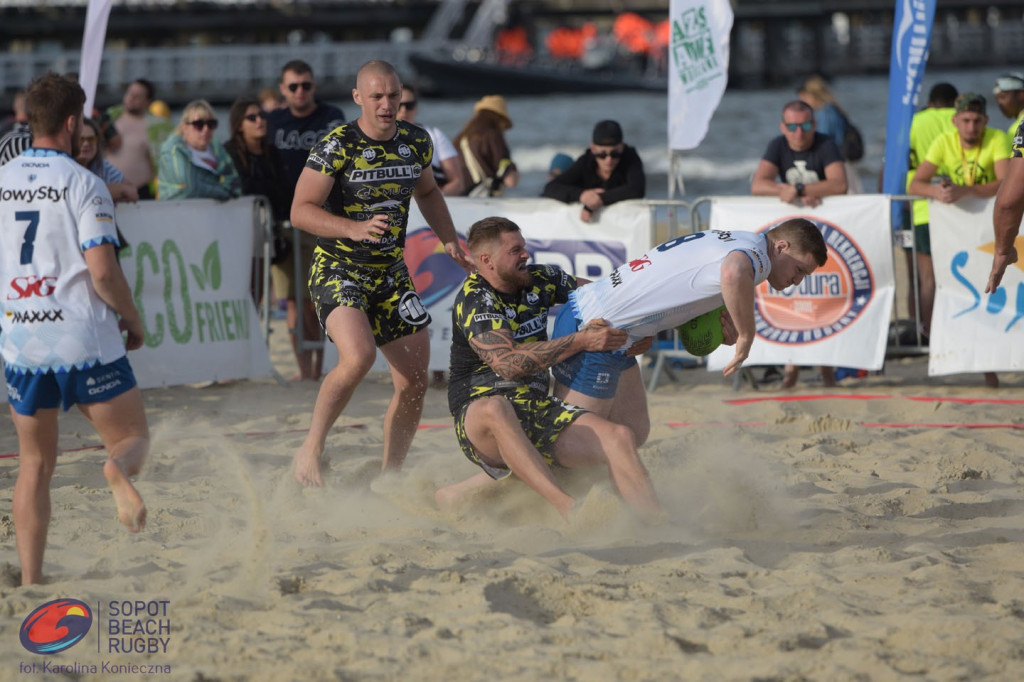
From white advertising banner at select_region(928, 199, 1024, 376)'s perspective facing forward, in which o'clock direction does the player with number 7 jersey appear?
The player with number 7 jersey is roughly at 1 o'clock from the white advertising banner.

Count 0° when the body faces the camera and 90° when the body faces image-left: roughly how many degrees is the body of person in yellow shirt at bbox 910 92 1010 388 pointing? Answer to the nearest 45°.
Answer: approximately 0°

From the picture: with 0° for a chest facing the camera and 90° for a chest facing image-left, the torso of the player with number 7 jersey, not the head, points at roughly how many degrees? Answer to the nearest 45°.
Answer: approximately 225°

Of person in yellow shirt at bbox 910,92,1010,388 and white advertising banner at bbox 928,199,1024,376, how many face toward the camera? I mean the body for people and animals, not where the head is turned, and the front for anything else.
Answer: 2

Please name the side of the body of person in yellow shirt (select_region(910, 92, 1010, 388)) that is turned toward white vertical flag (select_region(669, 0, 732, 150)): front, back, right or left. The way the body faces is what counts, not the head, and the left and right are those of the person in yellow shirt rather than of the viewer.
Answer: right
